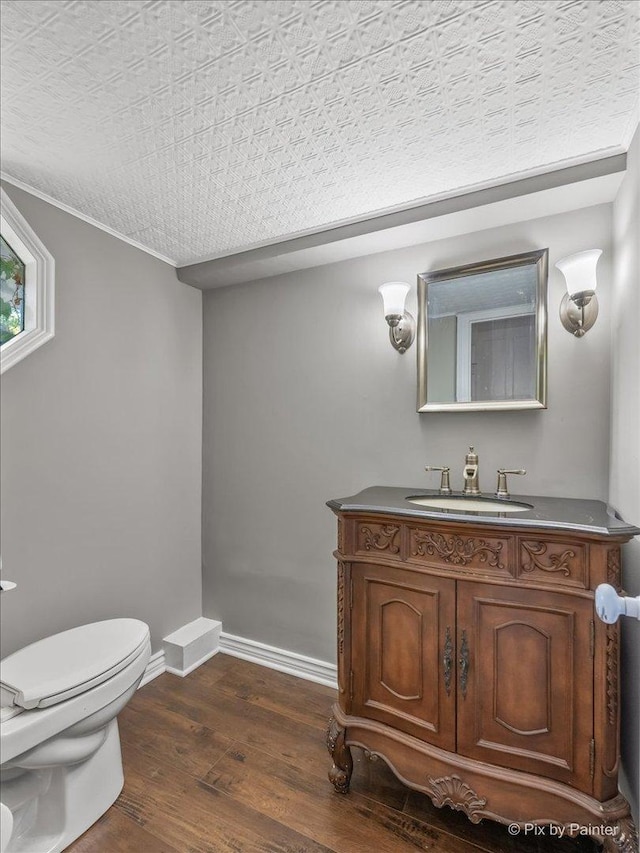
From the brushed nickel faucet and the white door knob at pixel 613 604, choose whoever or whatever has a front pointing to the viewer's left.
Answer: the white door knob

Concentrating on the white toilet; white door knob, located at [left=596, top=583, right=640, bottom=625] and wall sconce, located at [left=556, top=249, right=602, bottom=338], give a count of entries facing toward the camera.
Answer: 1

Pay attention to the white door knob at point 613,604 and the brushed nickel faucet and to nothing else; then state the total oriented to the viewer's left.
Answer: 1

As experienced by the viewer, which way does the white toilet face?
facing away from the viewer and to the right of the viewer

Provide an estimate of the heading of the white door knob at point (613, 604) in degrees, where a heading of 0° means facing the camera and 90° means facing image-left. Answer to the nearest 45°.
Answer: approximately 90°

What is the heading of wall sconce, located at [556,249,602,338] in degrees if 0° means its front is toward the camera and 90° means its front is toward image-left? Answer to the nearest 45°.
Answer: approximately 0°
